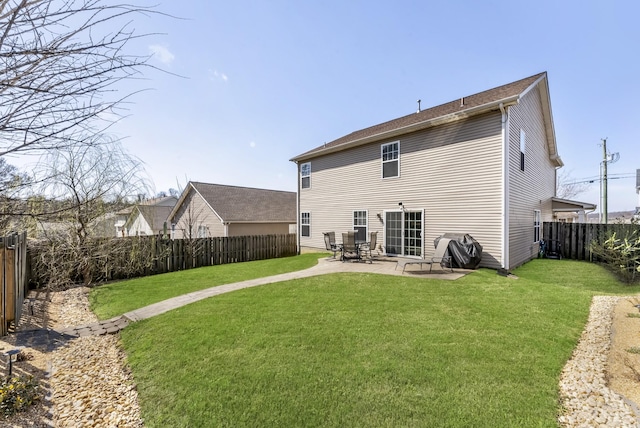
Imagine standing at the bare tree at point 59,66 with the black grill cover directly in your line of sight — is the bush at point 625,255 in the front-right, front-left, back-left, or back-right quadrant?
front-right

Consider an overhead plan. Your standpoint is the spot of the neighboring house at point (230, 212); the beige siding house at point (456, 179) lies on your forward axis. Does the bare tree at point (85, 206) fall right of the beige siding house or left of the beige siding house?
right

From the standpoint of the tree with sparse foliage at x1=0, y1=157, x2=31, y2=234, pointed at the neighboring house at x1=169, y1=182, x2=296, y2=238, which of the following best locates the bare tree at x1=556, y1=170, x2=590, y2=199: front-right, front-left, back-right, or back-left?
front-right

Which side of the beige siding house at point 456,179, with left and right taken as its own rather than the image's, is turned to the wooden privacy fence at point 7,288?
back

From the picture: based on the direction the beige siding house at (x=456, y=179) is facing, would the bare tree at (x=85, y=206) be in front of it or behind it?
behind

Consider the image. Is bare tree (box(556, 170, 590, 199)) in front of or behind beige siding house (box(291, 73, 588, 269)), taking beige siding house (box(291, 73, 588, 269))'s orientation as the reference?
in front

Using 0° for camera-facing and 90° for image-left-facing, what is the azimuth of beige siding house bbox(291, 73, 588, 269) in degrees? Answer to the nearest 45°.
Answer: approximately 225°

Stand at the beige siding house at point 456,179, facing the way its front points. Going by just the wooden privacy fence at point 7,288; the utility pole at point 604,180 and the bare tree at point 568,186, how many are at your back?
1

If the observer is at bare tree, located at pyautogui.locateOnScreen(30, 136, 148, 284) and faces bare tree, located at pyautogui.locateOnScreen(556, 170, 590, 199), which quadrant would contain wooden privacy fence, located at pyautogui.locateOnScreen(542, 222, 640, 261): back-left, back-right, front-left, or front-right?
front-right
